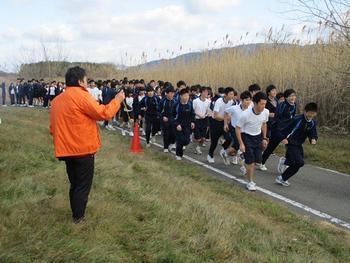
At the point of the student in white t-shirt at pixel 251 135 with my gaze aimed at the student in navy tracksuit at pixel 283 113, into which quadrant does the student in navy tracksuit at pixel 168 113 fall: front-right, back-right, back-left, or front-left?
front-left

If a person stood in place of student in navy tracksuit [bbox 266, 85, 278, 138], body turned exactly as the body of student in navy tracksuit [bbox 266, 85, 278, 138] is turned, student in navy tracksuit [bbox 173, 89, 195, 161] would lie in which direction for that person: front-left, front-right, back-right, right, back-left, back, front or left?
back-right

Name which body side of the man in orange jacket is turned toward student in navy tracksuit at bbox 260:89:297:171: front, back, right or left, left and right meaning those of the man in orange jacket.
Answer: front

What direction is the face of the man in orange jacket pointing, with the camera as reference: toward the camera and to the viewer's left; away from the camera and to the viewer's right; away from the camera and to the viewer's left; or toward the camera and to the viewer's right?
away from the camera and to the viewer's right

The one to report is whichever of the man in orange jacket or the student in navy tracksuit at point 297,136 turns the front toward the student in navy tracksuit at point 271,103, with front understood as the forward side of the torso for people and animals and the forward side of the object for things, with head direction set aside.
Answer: the man in orange jacket

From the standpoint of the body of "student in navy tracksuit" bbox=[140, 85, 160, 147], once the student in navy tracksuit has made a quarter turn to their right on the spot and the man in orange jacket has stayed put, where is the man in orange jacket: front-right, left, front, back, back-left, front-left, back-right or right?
left

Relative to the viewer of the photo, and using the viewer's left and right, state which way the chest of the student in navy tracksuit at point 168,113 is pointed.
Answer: facing the viewer and to the right of the viewer

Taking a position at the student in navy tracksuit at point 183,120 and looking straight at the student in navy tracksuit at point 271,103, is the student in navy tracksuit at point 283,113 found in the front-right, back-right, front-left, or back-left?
front-right

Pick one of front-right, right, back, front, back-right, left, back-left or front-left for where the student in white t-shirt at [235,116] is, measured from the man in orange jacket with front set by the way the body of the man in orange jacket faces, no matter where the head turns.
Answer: front

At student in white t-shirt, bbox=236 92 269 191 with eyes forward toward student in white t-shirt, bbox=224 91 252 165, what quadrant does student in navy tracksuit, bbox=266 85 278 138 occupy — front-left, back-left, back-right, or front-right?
front-right

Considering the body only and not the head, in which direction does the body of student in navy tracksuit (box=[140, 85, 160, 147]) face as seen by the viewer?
toward the camera

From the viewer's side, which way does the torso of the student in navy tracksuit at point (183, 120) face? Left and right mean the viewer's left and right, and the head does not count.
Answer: facing the viewer

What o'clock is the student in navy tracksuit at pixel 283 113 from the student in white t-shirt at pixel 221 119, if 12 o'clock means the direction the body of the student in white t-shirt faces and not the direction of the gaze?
The student in navy tracksuit is roughly at 11 o'clock from the student in white t-shirt.

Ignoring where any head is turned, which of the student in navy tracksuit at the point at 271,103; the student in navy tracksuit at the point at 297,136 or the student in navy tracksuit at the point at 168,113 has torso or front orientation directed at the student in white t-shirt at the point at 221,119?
the student in navy tracksuit at the point at 168,113

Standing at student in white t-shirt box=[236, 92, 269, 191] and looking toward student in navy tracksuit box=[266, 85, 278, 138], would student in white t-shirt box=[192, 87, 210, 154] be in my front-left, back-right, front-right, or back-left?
front-left

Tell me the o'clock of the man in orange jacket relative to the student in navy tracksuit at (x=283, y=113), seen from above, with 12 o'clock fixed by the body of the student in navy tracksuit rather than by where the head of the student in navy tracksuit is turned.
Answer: The man in orange jacket is roughly at 2 o'clock from the student in navy tracksuit.

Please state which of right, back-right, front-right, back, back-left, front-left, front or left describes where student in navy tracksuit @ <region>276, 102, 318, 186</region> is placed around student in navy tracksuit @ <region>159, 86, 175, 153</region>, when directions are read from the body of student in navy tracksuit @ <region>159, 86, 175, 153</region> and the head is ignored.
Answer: front
